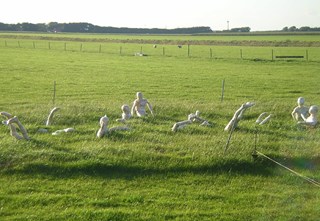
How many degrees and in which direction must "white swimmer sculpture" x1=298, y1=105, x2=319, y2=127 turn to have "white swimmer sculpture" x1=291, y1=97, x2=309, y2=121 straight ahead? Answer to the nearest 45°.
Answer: approximately 90° to its right

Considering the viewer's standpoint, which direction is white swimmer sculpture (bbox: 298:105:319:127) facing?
facing to the left of the viewer

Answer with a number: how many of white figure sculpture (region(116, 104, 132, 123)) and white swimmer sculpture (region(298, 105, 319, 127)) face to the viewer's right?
0

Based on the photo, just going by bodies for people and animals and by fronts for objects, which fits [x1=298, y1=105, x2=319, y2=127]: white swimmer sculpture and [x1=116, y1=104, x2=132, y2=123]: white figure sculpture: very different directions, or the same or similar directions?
same or similar directions

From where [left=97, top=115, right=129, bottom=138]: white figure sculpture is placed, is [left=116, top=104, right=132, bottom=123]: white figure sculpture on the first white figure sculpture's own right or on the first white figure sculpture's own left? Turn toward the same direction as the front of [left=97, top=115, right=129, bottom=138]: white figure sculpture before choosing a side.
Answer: on the first white figure sculpture's own left

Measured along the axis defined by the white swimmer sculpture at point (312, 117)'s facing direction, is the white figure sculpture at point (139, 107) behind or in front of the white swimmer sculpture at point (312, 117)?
in front
